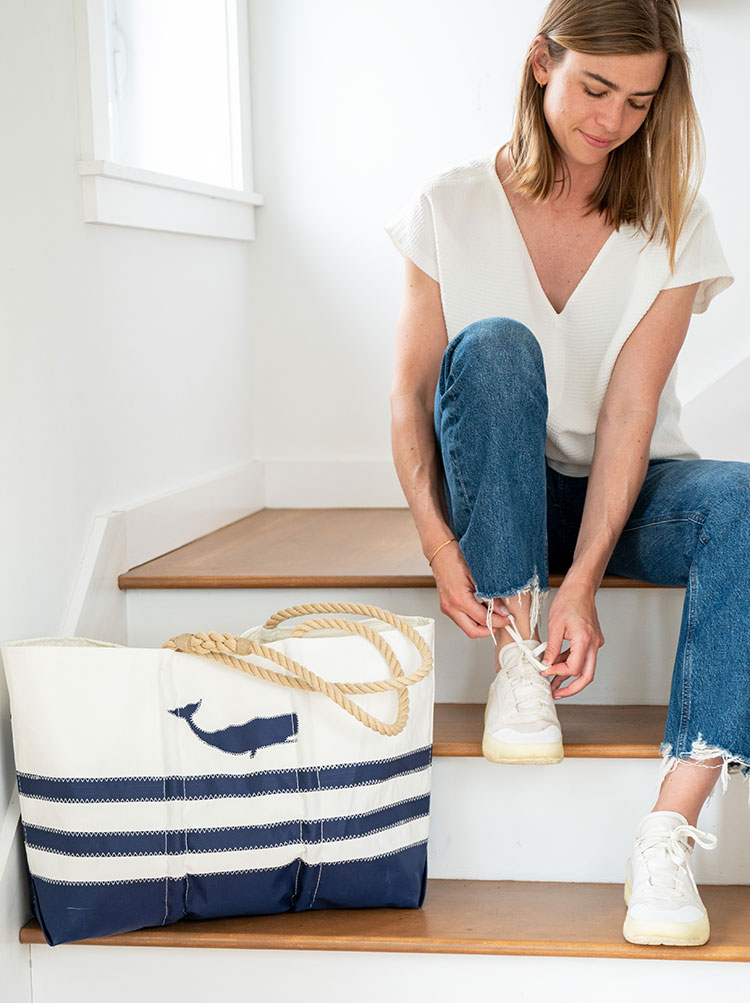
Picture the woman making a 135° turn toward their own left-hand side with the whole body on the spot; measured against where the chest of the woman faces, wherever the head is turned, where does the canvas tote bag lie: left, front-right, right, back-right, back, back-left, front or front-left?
back

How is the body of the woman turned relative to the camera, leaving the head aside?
toward the camera

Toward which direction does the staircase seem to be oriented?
toward the camera
